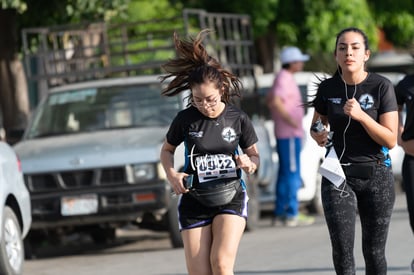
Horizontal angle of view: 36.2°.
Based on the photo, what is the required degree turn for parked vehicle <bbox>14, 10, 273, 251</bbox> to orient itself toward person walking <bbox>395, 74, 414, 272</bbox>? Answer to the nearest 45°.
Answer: approximately 90° to its left

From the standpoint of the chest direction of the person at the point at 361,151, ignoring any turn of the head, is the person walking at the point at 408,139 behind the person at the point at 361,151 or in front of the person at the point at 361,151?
behind

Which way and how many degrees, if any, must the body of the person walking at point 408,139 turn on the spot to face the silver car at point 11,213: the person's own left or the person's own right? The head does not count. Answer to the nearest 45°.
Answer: approximately 90° to the person's own right

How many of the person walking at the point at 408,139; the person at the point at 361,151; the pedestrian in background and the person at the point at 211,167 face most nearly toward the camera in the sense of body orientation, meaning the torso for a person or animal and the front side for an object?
3

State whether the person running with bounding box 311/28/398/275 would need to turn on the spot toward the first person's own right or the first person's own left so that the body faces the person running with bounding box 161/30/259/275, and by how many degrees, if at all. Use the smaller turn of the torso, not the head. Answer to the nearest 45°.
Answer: approximately 90° to the first person's own right
